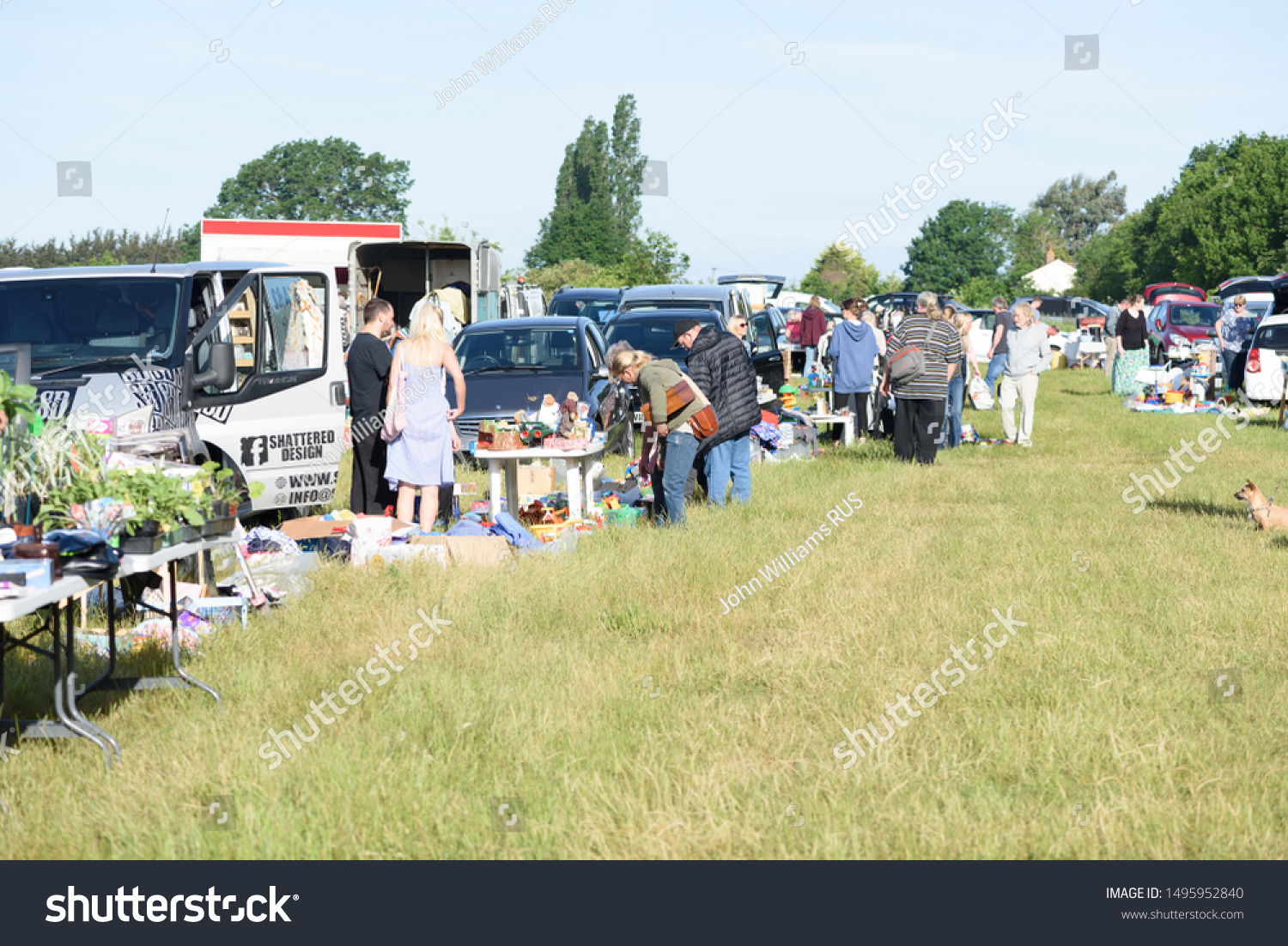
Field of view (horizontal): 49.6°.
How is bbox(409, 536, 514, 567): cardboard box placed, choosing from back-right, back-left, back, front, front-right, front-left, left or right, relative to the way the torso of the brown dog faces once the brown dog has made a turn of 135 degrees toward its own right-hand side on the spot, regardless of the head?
back

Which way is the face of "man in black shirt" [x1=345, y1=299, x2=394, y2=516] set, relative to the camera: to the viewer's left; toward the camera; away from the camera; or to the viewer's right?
to the viewer's right

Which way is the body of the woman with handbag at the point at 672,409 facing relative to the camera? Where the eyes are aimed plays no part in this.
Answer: to the viewer's left

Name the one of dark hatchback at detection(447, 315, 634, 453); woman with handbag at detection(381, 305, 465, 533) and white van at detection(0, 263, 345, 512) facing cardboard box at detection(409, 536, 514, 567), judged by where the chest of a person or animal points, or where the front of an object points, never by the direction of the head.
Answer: the dark hatchback

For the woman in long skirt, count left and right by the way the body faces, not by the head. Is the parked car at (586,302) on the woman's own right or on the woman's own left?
on the woman's own right

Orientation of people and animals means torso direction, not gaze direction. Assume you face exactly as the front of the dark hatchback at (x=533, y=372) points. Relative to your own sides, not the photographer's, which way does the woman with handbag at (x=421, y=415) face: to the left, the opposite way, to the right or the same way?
the opposite way

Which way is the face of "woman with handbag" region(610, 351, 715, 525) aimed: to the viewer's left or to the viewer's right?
to the viewer's left

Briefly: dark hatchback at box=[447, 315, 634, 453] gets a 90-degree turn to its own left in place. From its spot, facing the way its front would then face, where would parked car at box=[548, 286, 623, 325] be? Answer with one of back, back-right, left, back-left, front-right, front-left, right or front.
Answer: left

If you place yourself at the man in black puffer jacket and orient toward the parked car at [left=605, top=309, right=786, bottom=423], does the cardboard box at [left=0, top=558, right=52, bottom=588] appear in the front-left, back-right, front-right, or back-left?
back-left

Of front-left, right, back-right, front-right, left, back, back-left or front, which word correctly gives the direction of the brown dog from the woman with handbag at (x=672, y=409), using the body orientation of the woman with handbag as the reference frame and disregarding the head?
back

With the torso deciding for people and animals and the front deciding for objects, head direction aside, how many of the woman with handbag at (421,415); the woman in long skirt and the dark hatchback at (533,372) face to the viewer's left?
0

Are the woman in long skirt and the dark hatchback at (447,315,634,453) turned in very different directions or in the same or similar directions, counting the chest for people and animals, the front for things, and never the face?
same or similar directions

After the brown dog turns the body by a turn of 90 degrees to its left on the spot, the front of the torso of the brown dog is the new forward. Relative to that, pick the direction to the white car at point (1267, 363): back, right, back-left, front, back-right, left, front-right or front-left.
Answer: back
